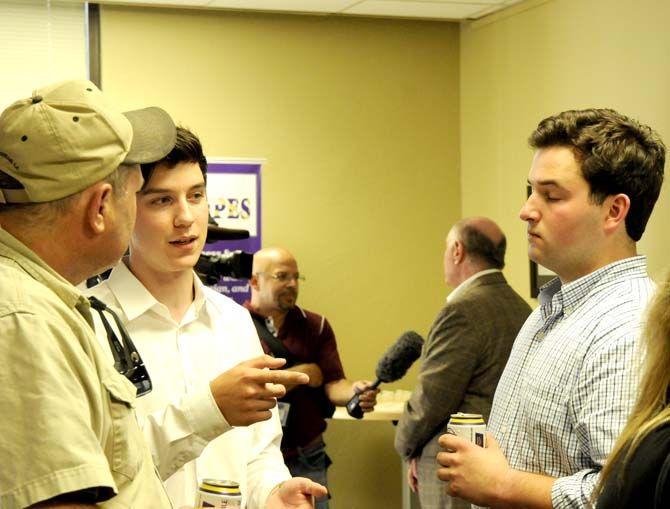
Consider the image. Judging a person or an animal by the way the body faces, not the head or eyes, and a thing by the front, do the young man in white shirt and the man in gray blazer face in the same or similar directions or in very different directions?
very different directions

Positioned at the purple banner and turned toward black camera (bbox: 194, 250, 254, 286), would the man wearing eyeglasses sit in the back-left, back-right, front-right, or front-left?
front-left

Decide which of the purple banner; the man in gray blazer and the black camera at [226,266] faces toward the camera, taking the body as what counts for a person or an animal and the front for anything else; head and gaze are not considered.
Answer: the purple banner

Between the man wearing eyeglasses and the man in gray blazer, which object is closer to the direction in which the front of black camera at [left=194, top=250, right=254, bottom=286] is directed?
the man in gray blazer

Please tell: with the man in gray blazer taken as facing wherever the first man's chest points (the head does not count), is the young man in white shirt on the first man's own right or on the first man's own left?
on the first man's own left

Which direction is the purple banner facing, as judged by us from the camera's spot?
facing the viewer

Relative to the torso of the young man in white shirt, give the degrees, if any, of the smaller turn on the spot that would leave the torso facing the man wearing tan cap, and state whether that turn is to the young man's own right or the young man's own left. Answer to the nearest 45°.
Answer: approximately 45° to the young man's own right

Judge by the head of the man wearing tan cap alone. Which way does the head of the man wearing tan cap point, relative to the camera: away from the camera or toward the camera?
away from the camera

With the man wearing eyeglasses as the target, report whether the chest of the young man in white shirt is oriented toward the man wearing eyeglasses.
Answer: no

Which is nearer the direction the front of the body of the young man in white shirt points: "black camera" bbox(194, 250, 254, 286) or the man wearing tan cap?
the man wearing tan cap

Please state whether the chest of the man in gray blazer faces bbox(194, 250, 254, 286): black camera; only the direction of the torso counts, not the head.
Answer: no

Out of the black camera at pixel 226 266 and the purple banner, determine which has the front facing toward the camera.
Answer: the purple banner

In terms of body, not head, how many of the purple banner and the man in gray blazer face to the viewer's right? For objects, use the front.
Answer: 0

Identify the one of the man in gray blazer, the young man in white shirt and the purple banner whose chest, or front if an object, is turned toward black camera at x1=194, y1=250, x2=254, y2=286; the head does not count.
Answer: the purple banner

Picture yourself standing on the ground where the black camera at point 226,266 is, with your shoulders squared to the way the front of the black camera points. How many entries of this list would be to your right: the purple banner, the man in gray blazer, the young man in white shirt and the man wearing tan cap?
2
